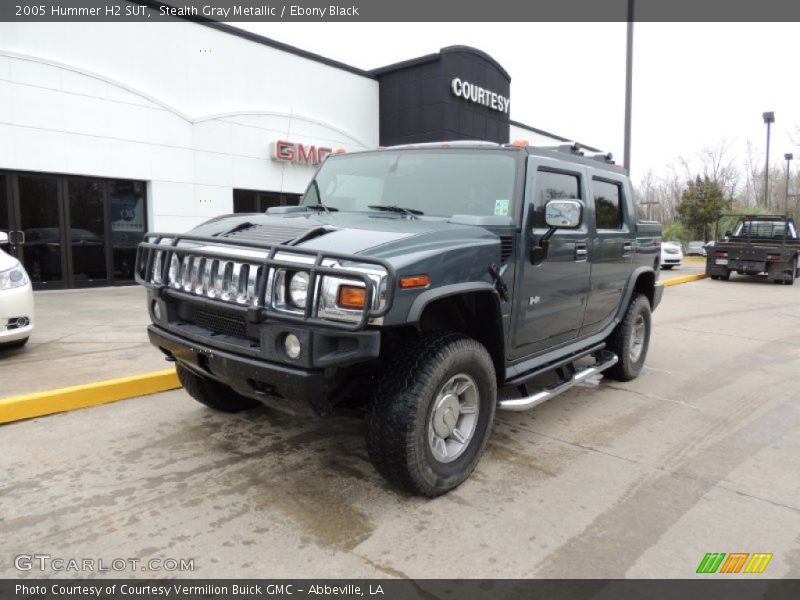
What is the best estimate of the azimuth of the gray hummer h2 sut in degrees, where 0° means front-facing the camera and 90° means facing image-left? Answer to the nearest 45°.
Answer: approximately 45°

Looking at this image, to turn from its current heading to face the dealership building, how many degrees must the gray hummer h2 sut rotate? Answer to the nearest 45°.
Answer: approximately 90° to its right

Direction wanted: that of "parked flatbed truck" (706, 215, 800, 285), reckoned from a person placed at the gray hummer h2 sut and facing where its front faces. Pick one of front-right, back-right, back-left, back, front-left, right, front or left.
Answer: back

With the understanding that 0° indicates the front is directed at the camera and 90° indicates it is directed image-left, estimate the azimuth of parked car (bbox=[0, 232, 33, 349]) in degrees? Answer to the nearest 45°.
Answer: approximately 315°

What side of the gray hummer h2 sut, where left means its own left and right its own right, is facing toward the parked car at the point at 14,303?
right

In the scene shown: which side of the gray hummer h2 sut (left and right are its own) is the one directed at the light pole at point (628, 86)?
back

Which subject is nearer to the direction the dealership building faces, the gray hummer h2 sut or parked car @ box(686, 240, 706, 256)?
the gray hummer h2 sut

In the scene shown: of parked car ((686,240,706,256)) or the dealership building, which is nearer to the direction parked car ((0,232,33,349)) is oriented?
the parked car

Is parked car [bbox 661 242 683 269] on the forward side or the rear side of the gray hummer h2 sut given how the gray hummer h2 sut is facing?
on the rear side

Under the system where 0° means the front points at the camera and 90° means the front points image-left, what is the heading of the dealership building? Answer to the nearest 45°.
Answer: approximately 315°
